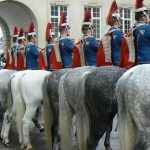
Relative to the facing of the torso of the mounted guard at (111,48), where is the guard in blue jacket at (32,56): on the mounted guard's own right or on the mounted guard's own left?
on the mounted guard's own left

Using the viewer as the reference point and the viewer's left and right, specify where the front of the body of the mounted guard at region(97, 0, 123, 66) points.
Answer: facing away from the viewer and to the right of the viewer

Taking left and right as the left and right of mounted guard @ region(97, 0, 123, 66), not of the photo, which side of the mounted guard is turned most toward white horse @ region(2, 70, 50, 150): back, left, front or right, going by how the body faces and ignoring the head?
left

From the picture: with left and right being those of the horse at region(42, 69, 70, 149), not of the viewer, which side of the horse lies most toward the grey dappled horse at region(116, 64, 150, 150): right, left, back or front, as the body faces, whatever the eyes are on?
right

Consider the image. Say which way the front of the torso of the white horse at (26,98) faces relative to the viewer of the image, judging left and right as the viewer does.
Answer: facing away from the viewer and to the right of the viewer

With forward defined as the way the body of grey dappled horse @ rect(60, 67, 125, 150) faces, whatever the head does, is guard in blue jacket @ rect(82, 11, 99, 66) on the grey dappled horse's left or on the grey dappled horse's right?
on the grey dappled horse's left
